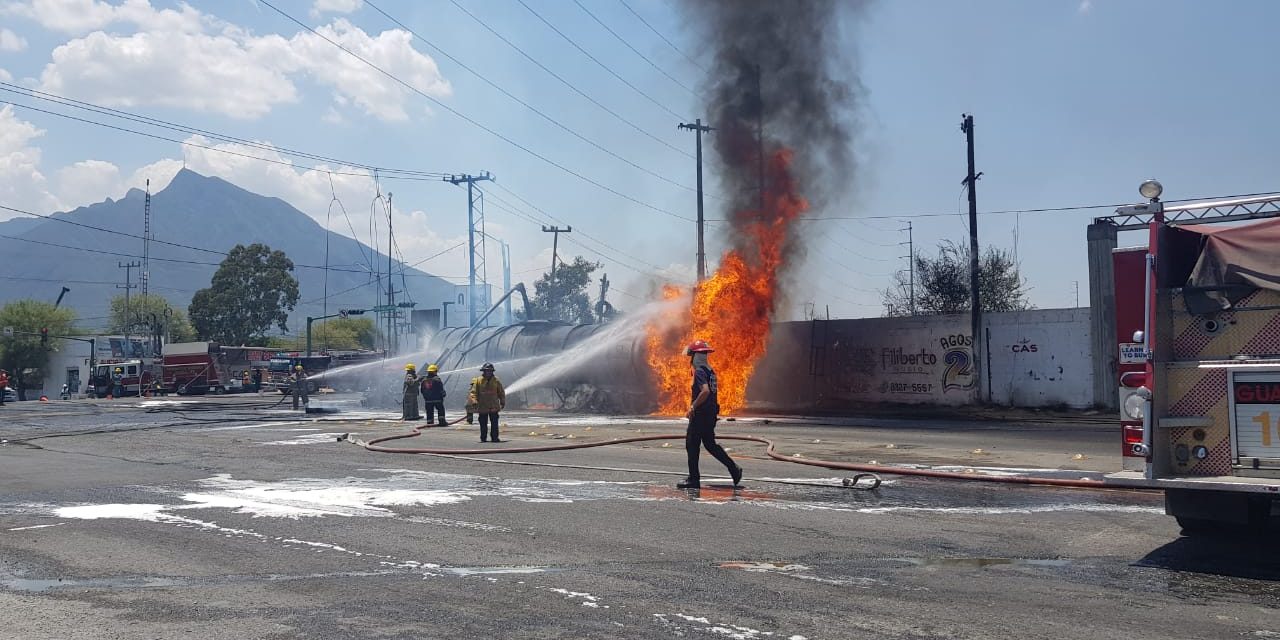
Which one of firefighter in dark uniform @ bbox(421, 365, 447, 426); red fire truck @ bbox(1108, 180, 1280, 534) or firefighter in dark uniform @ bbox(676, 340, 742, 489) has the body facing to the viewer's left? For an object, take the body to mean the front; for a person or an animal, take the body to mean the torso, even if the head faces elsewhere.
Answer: firefighter in dark uniform @ bbox(676, 340, 742, 489)

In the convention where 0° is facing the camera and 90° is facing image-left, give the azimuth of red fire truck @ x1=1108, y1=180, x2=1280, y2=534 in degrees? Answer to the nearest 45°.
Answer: approximately 180°

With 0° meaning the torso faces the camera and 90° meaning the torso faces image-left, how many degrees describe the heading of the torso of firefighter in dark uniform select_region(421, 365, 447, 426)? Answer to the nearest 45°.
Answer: approximately 225°

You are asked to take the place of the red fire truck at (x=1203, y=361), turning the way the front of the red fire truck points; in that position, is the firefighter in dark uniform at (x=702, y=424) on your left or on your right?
on your left

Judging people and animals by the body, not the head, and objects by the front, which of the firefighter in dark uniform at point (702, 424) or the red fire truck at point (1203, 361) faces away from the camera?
the red fire truck

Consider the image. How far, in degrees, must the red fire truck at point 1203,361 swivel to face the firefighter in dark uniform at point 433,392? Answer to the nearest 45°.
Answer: approximately 45° to its left

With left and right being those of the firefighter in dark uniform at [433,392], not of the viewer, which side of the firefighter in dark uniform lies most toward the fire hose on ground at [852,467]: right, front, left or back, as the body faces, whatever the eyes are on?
back

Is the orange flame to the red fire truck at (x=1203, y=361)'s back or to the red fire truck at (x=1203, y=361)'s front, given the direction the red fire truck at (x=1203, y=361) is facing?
to the front

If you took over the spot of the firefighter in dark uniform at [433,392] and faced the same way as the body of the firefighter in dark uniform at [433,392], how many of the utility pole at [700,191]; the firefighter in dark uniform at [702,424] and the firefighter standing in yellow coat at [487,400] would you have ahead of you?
1

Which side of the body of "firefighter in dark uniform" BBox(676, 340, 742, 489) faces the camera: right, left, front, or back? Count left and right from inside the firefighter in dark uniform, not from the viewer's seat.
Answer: left

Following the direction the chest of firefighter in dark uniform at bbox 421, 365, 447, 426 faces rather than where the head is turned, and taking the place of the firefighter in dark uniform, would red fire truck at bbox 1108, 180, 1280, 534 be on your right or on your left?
on your right

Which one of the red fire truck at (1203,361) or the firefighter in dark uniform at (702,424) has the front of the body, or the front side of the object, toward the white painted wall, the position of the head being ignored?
the red fire truck
